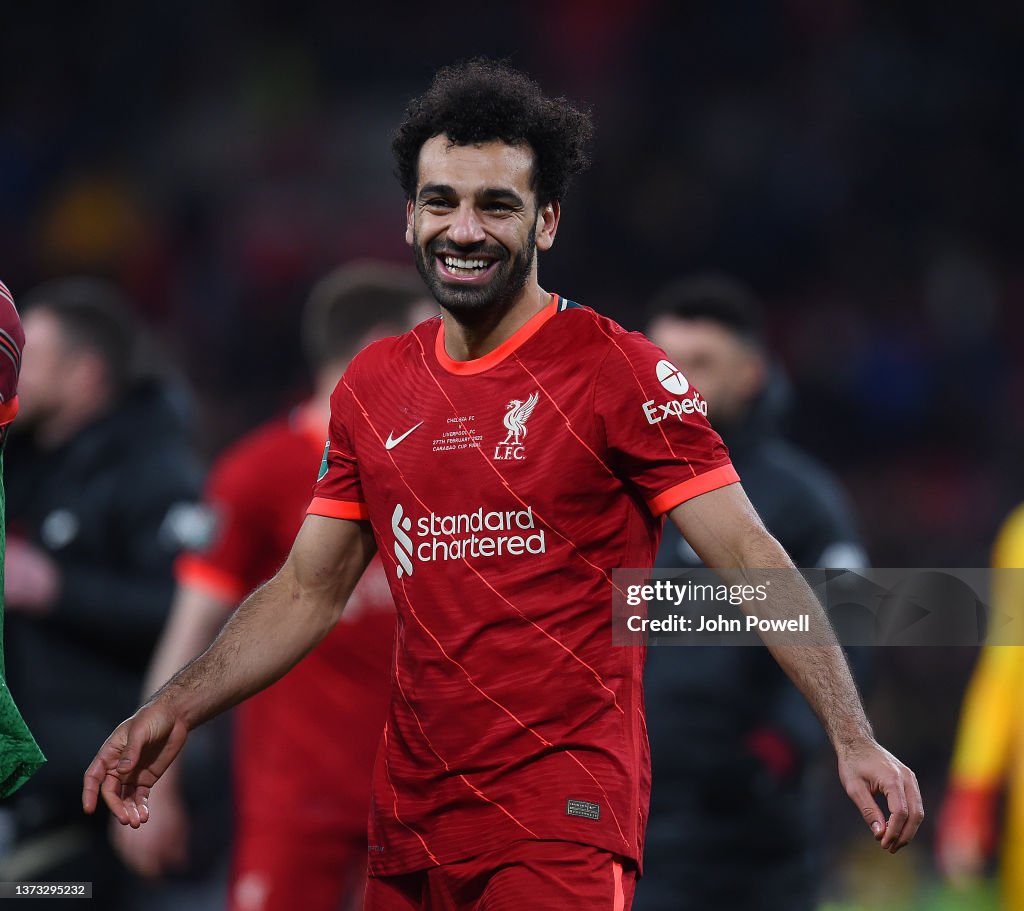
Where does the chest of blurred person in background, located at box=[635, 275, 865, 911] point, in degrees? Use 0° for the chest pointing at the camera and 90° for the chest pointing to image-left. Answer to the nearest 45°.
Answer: approximately 45°

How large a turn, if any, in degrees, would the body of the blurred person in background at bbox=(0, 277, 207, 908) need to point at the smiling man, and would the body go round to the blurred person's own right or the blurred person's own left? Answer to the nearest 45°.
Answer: approximately 45° to the blurred person's own left

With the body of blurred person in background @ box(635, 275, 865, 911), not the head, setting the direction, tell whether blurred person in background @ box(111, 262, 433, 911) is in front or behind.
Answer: in front

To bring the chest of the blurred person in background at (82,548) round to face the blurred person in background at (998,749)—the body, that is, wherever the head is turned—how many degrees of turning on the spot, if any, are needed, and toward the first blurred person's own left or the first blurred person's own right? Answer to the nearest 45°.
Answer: approximately 135° to the first blurred person's own left

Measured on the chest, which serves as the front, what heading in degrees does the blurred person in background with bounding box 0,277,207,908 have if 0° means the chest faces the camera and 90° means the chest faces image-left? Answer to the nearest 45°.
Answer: approximately 45°

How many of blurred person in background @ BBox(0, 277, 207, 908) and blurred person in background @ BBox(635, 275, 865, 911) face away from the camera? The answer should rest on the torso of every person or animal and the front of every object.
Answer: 0

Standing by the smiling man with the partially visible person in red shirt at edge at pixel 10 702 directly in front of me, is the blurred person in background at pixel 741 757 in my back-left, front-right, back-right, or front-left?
back-right

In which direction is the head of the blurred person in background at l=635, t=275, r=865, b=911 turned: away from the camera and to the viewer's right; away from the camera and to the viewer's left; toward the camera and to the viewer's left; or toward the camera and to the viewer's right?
toward the camera and to the viewer's left
